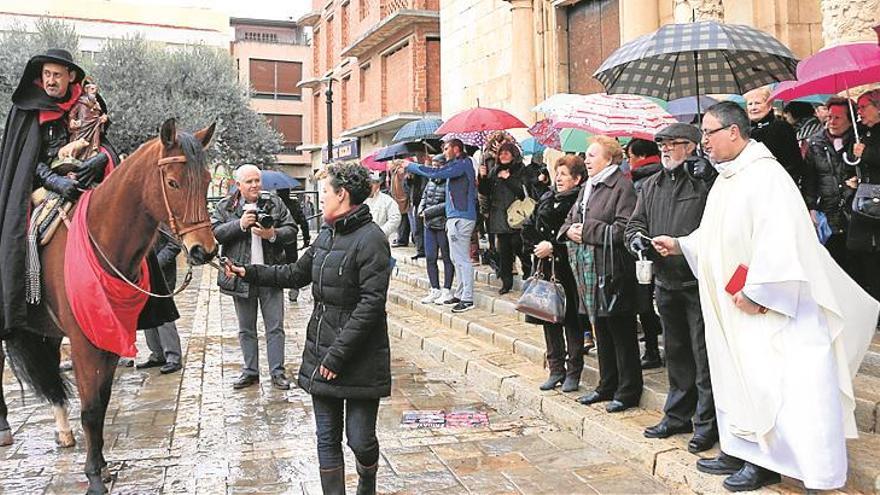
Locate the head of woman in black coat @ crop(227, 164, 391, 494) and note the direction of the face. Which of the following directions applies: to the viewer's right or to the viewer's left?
to the viewer's left

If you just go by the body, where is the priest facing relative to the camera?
to the viewer's left

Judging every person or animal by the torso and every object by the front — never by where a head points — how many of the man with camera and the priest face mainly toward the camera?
1

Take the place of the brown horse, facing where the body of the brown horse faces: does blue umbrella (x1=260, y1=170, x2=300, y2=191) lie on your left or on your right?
on your left

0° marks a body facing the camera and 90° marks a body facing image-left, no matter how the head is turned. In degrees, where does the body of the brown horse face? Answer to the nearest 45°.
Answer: approximately 315°

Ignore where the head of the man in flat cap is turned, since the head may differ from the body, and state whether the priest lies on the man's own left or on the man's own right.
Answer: on the man's own left

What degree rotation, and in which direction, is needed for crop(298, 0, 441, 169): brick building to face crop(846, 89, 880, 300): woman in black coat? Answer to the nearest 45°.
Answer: approximately 45° to its left

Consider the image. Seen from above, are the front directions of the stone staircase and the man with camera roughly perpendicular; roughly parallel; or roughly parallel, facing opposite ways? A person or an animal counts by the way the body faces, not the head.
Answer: roughly perpendicular

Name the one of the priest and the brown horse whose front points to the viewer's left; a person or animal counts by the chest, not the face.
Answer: the priest

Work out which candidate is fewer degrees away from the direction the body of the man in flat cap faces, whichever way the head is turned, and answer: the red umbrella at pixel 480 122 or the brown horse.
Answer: the brown horse
